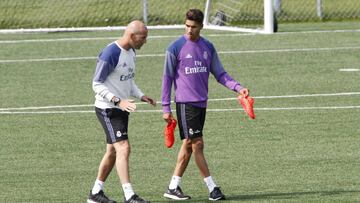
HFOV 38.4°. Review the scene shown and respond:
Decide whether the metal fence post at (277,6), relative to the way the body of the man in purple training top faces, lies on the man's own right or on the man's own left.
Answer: on the man's own left

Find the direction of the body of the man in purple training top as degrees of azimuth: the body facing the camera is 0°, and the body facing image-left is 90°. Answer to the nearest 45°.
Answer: approximately 315°
